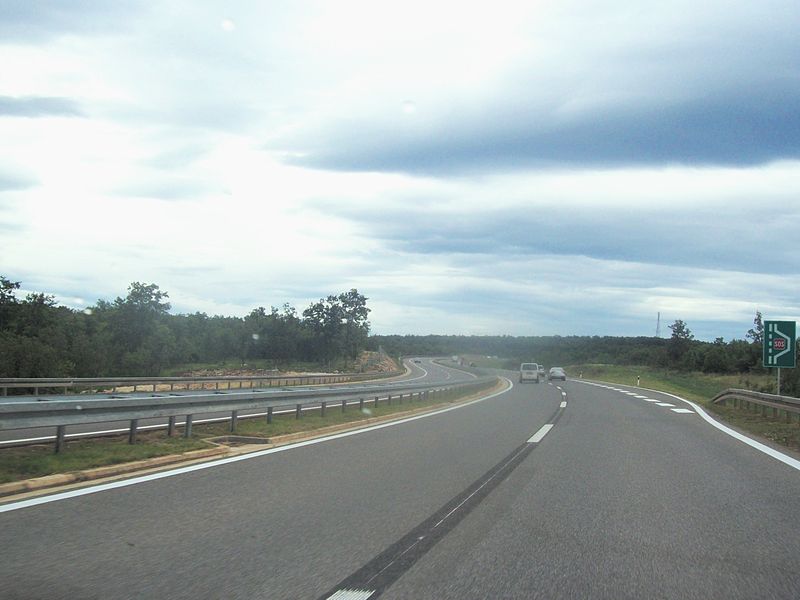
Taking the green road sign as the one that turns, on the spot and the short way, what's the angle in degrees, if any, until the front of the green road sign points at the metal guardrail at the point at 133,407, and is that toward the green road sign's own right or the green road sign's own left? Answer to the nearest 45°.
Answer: approximately 45° to the green road sign's own right

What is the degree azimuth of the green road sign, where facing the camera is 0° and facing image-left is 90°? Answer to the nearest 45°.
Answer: approximately 0°
